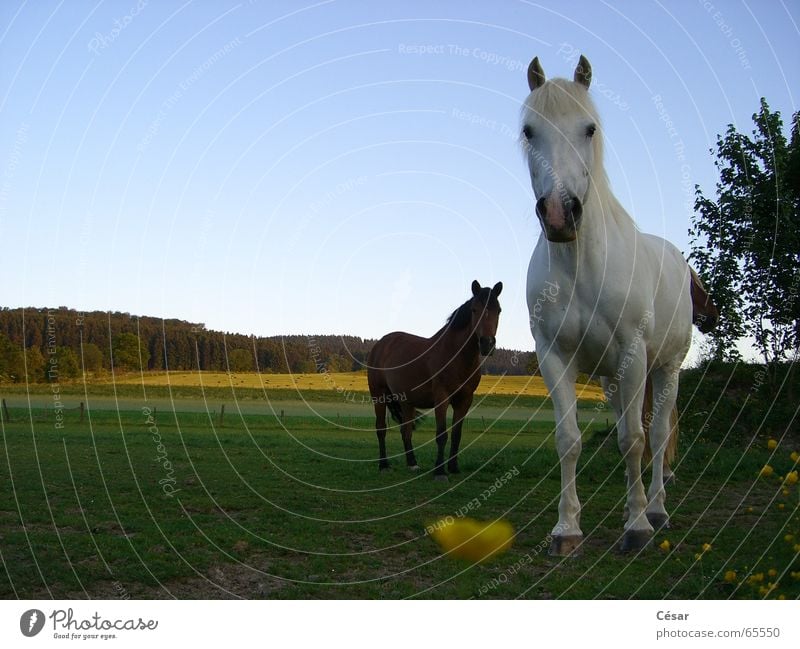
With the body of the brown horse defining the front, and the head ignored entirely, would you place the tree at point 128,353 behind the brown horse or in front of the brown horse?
behind

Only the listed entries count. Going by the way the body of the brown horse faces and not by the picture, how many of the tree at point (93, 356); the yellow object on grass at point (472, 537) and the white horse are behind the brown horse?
1

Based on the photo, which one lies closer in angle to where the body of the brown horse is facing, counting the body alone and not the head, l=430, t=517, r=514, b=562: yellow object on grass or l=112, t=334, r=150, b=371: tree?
the yellow object on grass

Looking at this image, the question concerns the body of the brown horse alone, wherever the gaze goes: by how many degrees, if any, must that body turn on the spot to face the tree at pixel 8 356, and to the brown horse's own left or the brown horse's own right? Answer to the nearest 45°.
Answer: approximately 180°

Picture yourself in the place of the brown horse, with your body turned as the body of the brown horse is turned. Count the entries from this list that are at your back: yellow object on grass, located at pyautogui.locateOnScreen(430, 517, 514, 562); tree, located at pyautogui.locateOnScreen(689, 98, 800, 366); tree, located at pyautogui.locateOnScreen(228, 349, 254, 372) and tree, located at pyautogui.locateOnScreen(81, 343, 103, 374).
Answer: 2

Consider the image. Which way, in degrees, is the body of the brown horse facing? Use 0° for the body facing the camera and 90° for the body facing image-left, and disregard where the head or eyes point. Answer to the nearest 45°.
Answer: approximately 315°

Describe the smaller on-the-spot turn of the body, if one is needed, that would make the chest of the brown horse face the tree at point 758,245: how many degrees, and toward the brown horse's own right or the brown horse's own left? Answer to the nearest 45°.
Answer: approximately 45° to the brown horse's own left

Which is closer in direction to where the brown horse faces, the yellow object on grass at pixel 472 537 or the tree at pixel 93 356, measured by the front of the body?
the yellow object on grass

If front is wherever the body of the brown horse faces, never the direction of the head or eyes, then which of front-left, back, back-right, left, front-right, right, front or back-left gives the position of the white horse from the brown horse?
front-right

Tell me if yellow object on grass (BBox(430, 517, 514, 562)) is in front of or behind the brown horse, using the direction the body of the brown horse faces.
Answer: in front

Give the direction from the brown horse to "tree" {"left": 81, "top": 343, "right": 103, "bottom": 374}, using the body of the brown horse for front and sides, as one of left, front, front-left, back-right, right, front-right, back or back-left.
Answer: back
